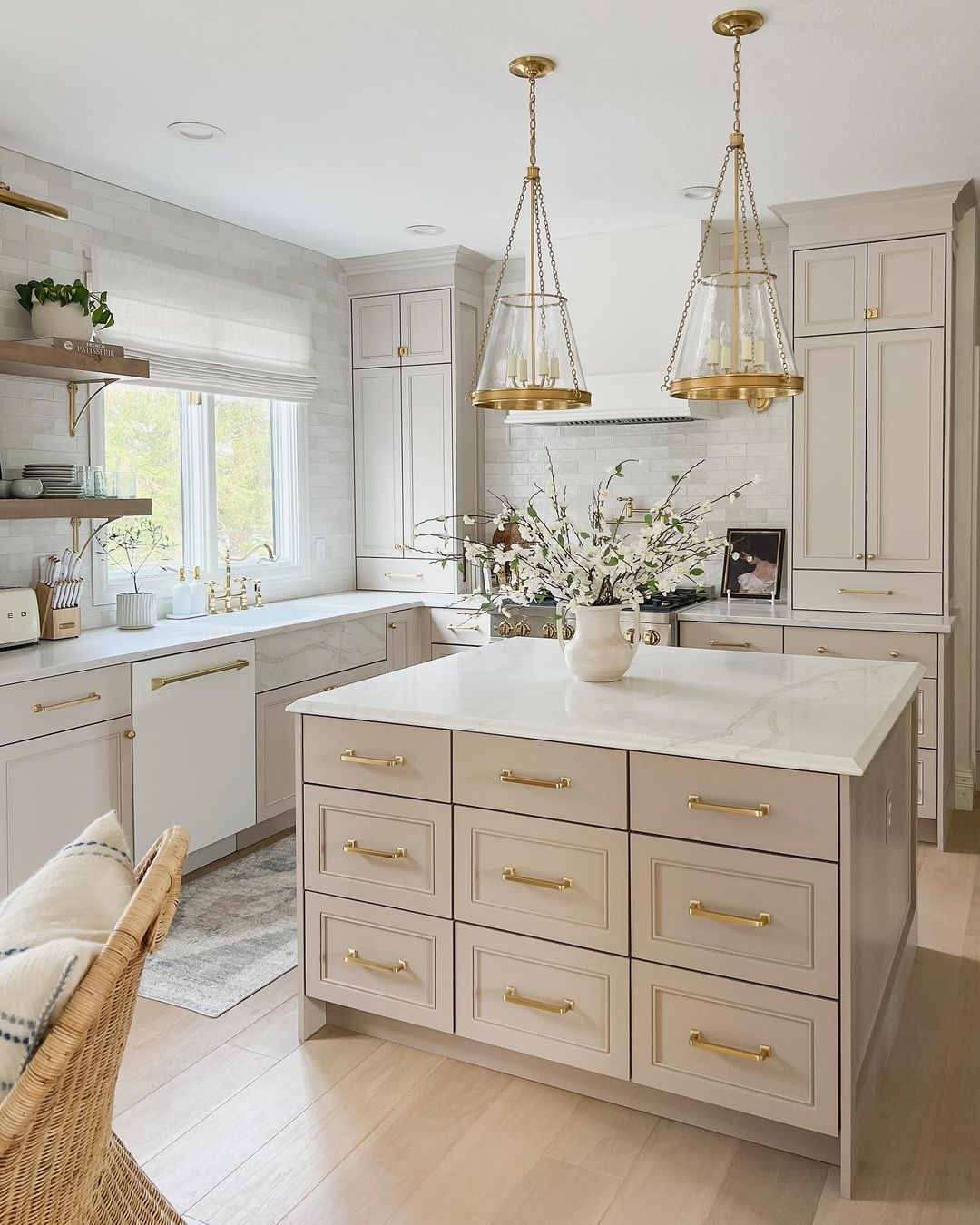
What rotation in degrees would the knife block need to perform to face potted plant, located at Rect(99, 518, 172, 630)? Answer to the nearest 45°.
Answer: approximately 90° to its left

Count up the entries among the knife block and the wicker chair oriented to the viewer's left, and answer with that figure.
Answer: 1

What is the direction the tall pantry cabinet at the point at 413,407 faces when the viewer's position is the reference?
facing the viewer and to the left of the viewer

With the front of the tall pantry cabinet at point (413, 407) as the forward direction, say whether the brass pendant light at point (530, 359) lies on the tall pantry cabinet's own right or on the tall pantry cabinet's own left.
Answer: on the tall pantry cabinet's own left

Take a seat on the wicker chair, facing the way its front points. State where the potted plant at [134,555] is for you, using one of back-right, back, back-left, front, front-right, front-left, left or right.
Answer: right

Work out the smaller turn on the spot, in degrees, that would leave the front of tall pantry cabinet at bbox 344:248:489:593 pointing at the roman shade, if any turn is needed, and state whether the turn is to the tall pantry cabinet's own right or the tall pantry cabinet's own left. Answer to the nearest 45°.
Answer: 0° — it already faces it

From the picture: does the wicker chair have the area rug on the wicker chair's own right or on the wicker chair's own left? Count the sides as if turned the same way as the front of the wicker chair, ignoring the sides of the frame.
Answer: on the wicker chair's own right

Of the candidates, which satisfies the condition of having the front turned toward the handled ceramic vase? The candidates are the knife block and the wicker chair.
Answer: the knife block

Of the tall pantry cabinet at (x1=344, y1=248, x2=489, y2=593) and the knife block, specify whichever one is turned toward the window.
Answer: the tall pantry cabinet

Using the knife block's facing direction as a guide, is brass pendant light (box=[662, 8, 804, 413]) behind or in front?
in front

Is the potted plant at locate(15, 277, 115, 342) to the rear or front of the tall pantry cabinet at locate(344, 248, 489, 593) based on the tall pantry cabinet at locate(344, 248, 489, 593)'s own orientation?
to the front

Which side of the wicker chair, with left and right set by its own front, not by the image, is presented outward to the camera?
left

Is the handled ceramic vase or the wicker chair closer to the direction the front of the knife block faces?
the handled ceramic vase

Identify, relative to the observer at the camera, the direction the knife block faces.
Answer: facing the viewer and to the right of the viewer
